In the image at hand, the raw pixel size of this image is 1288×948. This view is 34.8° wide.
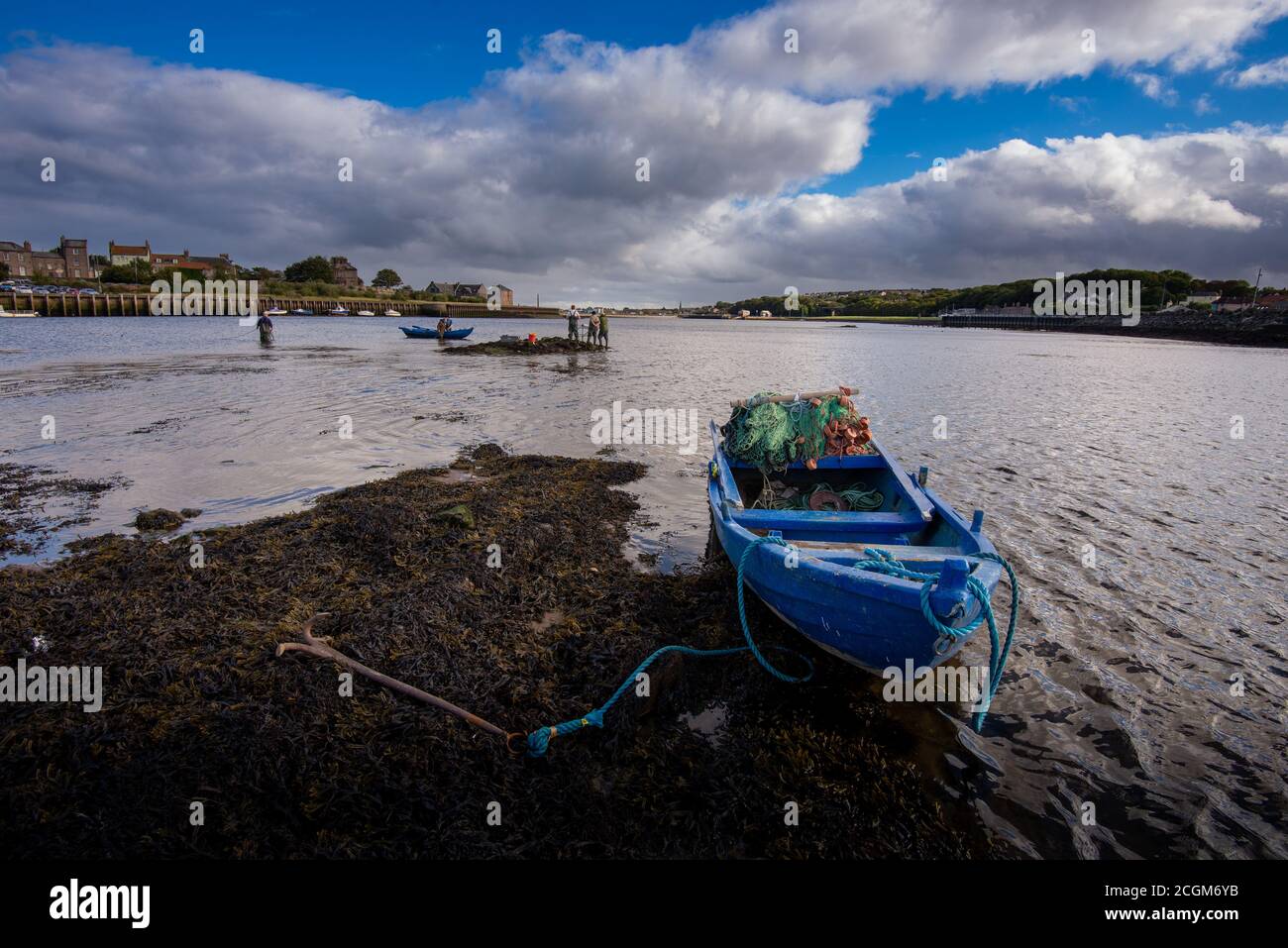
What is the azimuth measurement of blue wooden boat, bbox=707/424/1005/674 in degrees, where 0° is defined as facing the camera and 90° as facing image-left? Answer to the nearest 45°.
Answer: approximately 315°
